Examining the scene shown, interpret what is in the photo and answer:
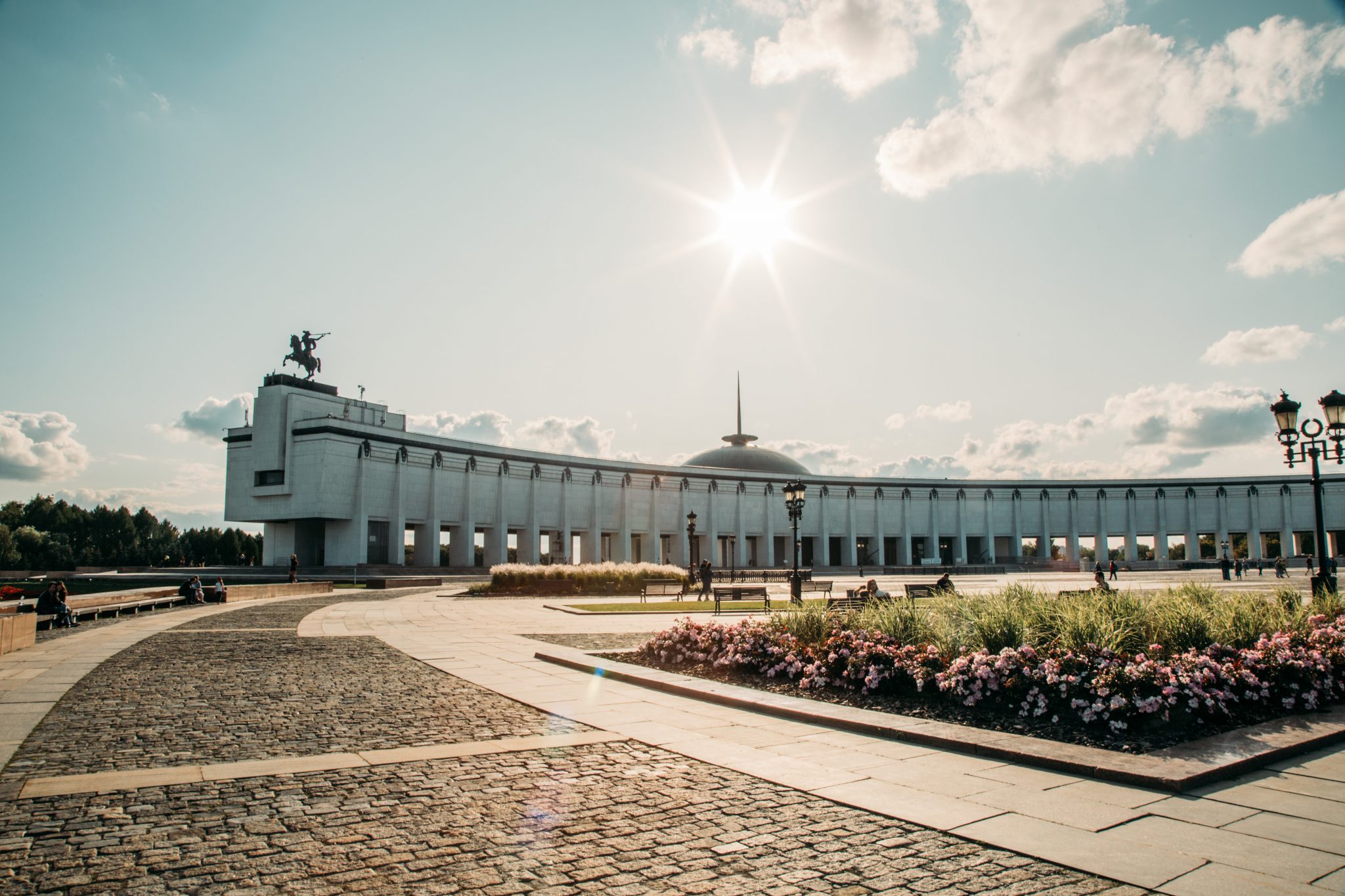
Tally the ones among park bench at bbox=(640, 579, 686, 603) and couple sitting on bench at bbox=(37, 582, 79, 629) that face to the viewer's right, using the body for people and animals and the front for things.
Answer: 1

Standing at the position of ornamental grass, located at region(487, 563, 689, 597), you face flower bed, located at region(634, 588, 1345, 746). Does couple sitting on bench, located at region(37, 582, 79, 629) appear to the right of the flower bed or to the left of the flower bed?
right

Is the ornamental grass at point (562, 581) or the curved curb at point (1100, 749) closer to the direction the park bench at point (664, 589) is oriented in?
the curved curb

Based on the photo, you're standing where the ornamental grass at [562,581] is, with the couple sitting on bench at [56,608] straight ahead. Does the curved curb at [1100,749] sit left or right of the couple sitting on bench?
left

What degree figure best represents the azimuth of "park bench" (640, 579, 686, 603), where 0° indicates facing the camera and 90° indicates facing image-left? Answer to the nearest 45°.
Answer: approximately 0°

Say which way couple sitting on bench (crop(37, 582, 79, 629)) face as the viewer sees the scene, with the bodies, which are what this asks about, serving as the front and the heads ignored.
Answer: to the viewer's right

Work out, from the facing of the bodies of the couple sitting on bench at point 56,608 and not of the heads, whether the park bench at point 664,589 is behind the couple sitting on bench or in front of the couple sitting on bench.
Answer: in front

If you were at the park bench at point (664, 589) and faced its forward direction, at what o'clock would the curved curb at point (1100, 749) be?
The curved curb is roughly at 12 o'clock from the park bench.

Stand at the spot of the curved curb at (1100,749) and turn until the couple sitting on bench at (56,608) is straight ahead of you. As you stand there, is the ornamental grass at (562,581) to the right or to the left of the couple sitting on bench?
right

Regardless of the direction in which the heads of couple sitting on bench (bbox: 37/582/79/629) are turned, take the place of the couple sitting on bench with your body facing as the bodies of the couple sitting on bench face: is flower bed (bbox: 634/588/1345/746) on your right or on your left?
on your right
